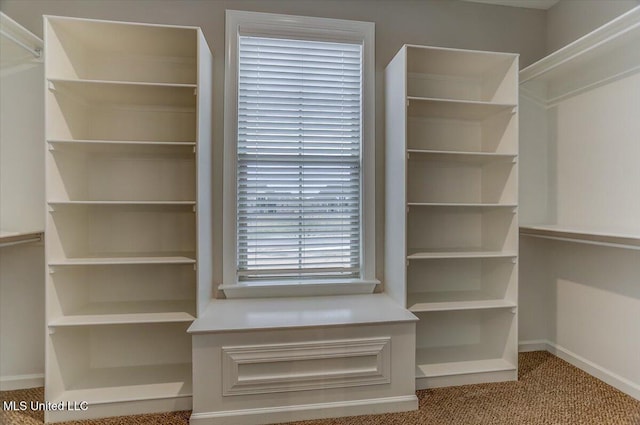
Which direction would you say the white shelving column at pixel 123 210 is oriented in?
toward the camera

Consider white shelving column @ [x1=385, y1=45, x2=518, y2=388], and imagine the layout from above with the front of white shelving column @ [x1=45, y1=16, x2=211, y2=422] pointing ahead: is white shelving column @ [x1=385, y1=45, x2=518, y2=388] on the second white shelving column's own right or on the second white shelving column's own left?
on the second white shelving column's own left

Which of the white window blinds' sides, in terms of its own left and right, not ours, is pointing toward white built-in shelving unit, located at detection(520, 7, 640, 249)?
left

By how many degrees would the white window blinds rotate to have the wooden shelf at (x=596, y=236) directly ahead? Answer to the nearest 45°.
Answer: approximately 90° to its left

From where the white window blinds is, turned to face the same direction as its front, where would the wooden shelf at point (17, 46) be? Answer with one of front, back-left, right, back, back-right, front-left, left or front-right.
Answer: right

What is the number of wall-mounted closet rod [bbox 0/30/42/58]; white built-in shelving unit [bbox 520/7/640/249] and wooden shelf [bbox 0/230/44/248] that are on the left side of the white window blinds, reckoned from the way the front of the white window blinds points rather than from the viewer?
1

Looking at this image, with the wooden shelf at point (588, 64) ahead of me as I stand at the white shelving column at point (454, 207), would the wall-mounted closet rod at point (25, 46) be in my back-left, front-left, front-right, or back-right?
back-right

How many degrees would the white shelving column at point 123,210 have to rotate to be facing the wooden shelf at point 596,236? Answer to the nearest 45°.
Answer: approximately 45° to its left

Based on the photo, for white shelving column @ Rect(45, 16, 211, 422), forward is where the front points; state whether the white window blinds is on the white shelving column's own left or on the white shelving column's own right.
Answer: on the white shelving column's own left

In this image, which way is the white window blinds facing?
toward the camera

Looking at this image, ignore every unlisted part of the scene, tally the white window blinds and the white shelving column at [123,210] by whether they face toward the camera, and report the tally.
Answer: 2

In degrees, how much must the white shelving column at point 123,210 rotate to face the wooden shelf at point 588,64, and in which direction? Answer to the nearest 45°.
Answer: approximately 45° to its left

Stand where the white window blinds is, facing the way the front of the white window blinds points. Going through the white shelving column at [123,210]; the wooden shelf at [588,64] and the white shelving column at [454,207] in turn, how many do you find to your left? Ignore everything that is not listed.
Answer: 2
